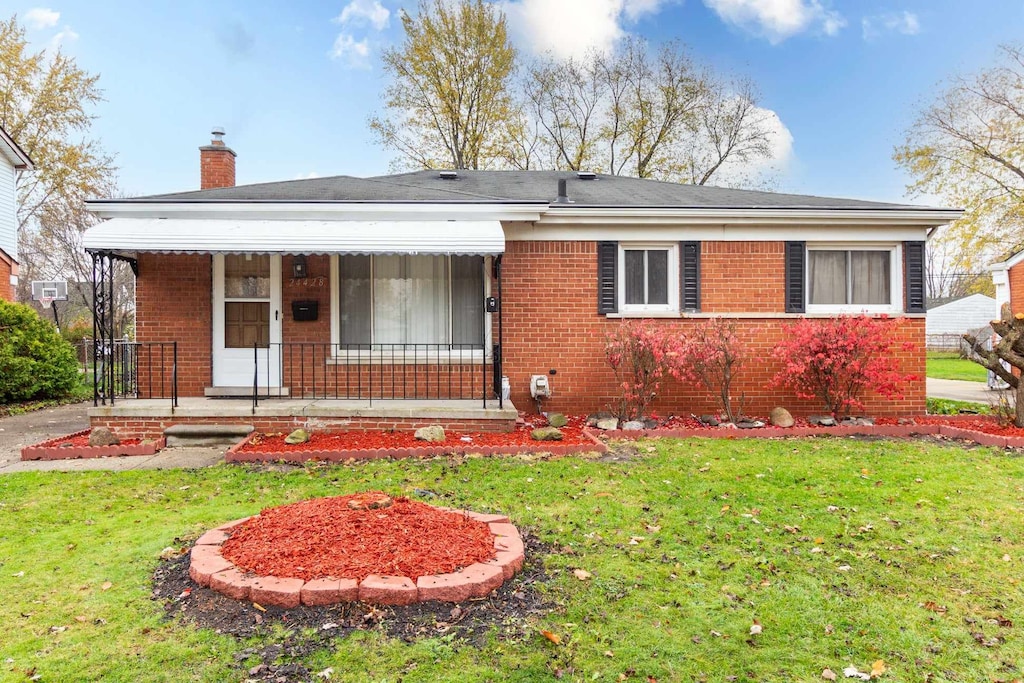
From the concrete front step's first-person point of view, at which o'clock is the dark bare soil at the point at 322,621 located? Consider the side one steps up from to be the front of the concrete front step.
The dark bare soil is roughly at 12 o'clock from the concrete front step.

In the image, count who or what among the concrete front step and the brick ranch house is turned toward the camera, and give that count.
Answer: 2

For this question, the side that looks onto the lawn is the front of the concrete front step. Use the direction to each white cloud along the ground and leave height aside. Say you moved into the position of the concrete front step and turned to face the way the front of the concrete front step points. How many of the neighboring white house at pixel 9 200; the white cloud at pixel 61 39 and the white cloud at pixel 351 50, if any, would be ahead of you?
0

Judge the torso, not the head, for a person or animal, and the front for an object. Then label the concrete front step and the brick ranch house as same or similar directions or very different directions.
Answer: same or similar directions

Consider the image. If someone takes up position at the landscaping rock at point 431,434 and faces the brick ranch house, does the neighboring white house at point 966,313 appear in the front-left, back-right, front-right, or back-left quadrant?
front-right

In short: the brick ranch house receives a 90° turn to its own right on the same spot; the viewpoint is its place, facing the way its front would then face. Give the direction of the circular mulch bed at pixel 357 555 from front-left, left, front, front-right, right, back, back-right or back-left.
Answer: left

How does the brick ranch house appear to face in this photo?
toward the camera

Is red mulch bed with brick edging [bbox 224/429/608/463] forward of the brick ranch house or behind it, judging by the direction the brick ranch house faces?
forward

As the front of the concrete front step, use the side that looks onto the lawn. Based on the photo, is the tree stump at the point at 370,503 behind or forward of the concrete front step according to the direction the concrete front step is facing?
forward

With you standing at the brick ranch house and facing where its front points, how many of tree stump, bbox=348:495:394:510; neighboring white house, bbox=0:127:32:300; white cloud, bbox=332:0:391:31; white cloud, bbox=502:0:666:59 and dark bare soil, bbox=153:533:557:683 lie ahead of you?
2

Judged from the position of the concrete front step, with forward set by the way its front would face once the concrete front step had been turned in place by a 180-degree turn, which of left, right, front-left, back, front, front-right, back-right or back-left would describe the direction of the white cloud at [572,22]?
front-right

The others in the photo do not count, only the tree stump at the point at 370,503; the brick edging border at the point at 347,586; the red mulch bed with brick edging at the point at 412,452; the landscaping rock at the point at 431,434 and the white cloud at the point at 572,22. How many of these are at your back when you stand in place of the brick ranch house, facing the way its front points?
1

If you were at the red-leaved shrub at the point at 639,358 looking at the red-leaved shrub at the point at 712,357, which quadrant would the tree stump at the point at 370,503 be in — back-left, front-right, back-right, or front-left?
back-right

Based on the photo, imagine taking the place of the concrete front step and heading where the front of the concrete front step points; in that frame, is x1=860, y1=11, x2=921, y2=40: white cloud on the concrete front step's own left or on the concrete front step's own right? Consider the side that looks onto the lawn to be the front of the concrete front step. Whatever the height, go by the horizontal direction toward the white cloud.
on the concrete front step's own left

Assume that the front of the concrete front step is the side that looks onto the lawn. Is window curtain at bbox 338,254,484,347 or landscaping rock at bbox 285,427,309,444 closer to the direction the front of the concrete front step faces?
the landscaping rock

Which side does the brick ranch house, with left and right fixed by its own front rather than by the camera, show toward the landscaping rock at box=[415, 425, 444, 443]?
front

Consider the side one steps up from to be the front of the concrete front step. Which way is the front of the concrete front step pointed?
toward the camera
